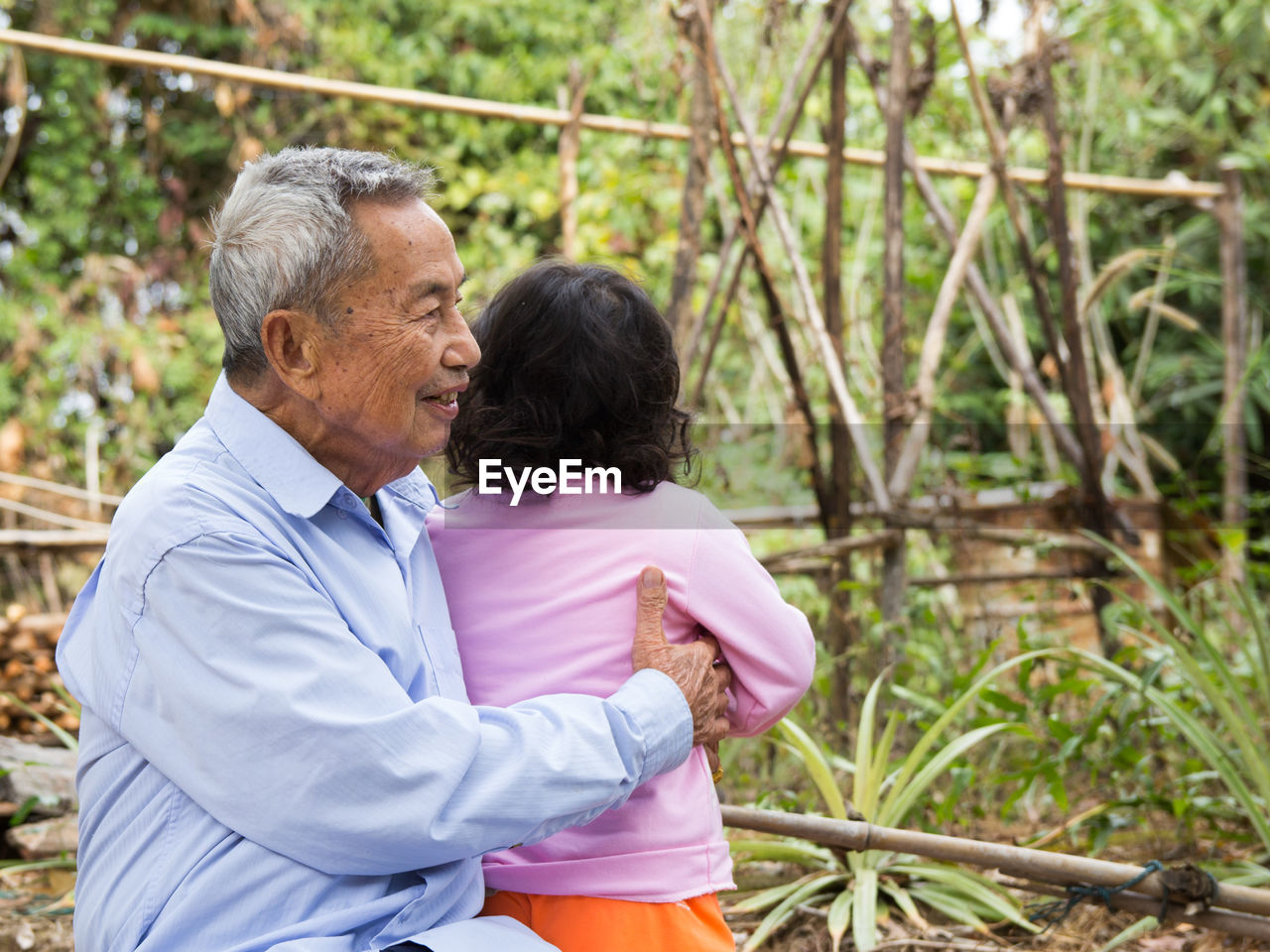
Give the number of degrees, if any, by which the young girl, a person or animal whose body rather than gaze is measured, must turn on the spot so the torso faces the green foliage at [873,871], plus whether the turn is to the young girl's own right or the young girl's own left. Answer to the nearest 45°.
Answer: approximately 45° to the young girl's own right

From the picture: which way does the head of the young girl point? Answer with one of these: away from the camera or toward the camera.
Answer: away from the camera

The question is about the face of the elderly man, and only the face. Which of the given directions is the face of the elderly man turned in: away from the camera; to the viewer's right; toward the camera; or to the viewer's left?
to the viewer's right

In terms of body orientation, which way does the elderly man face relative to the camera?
to the viewer's right

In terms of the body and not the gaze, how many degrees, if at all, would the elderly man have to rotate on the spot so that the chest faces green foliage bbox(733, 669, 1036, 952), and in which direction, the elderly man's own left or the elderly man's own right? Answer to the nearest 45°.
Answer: approximately 45° to the elderly man's own left

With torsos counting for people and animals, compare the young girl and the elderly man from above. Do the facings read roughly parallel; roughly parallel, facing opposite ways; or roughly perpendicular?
roughly perpendicular

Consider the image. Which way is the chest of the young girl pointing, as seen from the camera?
away from the camera

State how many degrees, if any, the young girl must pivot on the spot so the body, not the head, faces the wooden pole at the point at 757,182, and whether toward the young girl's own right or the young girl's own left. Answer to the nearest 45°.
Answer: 0° — they already face it

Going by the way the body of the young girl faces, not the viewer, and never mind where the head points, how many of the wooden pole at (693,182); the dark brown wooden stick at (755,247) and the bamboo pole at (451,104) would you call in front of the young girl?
3

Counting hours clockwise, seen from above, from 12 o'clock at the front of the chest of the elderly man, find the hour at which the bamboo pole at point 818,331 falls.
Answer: The bamboo pole is roughly at 10 o'clock from the elderly man.
